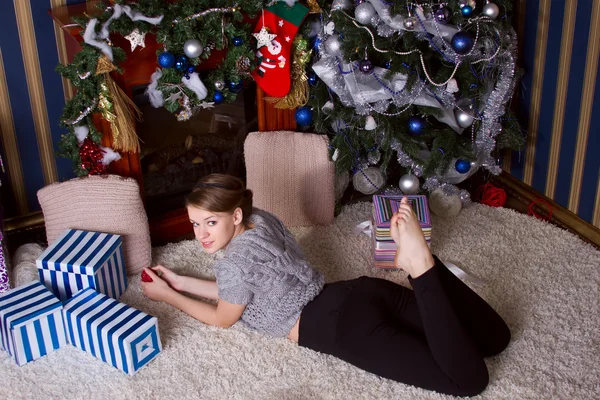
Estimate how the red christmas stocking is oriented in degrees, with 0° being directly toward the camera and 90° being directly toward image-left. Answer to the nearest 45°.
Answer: approximately 0°

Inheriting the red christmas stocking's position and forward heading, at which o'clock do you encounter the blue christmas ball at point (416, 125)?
The blue christmas ball is roughly at 9 o'clock from the red christmas stocking.

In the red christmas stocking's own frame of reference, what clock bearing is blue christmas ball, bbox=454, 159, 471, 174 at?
The blue christmas ball is roughly at 9 o'clock from the red christmas stocking.

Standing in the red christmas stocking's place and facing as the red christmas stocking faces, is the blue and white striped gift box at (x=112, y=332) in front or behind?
in front

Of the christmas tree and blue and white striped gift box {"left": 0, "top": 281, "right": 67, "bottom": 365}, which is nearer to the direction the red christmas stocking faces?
the blue and white striped gift box

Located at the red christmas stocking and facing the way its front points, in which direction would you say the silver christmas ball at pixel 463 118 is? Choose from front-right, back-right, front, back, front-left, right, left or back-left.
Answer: left

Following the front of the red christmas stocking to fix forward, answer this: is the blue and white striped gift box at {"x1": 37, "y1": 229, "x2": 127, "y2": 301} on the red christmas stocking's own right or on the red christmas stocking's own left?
on the red christmas stocking's own right
